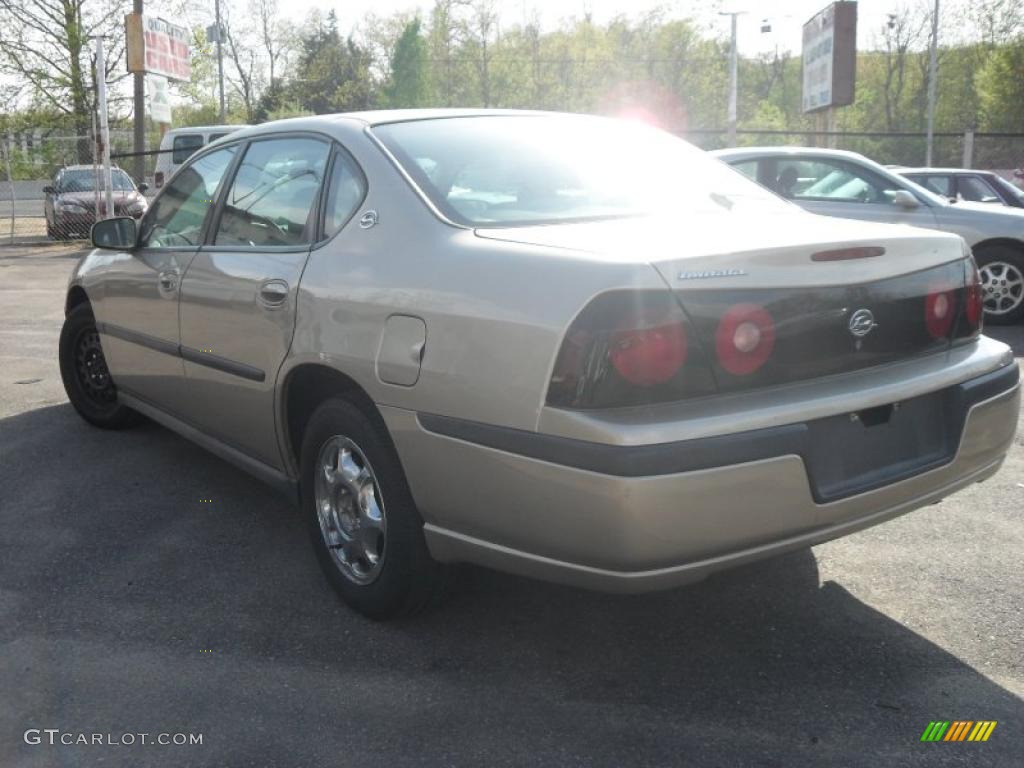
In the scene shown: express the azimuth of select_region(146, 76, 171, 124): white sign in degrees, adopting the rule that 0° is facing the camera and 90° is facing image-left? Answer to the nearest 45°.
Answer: approximately 0°

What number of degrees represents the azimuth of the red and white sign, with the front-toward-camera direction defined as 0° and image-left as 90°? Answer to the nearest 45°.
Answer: approximately 315°

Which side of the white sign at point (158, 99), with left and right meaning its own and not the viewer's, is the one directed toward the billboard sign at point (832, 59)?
left

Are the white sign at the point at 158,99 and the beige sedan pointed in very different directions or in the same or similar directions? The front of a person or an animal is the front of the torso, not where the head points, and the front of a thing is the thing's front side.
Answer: very different directions

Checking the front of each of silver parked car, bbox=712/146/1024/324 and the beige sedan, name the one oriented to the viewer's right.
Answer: the silver parked car

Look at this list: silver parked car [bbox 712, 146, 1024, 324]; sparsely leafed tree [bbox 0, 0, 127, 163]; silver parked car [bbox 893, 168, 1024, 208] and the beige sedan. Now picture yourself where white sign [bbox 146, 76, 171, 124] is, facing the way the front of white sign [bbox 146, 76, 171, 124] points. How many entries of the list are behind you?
1

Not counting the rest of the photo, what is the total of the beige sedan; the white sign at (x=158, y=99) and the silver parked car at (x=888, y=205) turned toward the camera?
1

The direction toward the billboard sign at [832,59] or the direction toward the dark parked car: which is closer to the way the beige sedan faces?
the dark parked car

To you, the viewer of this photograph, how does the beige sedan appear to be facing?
facing away from the viewer and to the left of the viewer

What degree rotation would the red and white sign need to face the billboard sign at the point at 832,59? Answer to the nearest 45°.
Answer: approximately 45° to its left

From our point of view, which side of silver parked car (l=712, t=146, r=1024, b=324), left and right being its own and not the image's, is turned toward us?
right

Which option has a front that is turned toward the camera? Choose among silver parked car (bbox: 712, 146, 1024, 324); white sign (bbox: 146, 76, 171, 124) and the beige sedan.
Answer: the white sign

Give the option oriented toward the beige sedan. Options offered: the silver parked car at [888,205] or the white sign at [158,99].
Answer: the white sign

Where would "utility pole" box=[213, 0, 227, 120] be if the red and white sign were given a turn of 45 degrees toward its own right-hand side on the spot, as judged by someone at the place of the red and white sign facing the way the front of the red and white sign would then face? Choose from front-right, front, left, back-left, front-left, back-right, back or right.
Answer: back

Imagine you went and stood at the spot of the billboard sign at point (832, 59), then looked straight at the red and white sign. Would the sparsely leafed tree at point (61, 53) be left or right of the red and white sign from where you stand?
right
